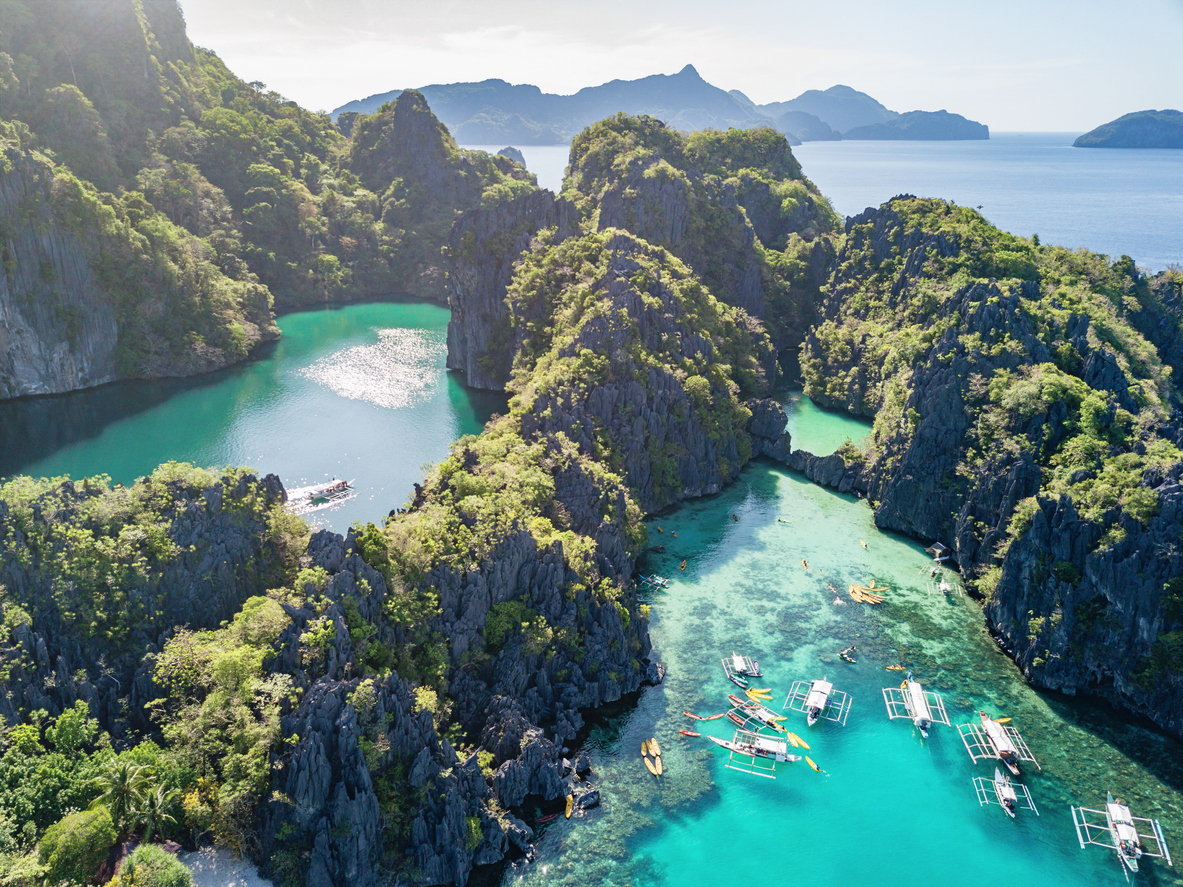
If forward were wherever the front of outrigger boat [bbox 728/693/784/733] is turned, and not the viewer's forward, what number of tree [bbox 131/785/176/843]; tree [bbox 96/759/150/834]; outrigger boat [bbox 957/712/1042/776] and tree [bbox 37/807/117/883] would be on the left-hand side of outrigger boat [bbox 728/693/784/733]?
3

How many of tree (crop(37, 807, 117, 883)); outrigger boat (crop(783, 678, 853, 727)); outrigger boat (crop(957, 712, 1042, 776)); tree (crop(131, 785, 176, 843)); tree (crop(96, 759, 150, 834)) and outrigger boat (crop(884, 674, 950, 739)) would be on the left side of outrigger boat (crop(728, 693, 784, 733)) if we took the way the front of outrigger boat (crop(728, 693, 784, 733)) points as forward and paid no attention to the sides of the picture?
3

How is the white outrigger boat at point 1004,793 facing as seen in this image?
away from the camera

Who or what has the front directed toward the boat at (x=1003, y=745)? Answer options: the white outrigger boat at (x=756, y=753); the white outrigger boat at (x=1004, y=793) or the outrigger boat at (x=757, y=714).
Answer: the white outrigger boat at (x=1004, y=793)

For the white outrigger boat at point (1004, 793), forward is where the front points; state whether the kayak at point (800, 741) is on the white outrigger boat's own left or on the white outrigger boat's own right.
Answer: on the white outrigger boat's own left

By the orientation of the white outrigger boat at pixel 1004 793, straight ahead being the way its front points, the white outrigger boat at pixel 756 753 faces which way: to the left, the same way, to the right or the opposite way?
to the left

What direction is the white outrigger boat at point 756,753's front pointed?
to the viewer's left
